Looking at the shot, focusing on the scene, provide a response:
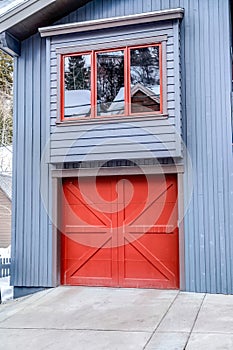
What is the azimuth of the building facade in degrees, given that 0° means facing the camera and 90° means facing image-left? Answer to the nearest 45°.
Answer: approximately 0°
